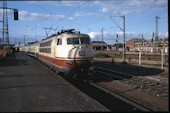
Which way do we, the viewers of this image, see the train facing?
facing the viewer and to the right of the viewer
